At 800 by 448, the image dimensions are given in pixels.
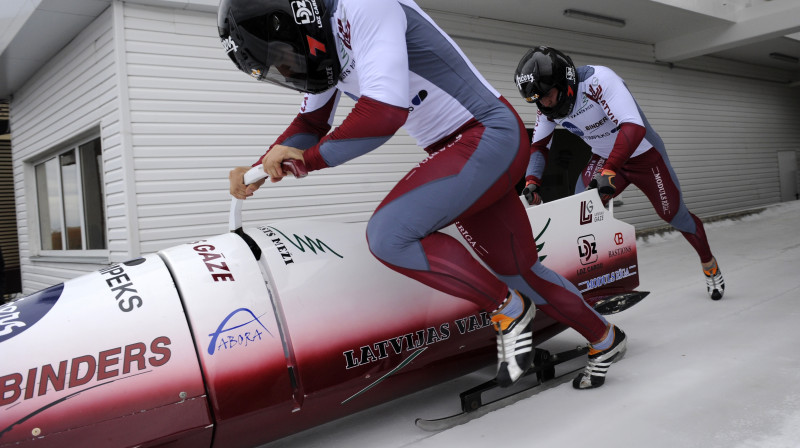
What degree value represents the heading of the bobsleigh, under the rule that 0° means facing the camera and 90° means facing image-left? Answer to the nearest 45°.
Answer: approximately 45°

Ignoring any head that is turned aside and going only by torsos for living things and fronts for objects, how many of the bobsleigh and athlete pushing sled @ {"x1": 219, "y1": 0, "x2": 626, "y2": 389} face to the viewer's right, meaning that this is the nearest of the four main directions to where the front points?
0

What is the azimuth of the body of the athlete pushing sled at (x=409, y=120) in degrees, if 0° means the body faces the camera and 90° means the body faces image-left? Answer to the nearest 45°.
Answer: approximately 45°
